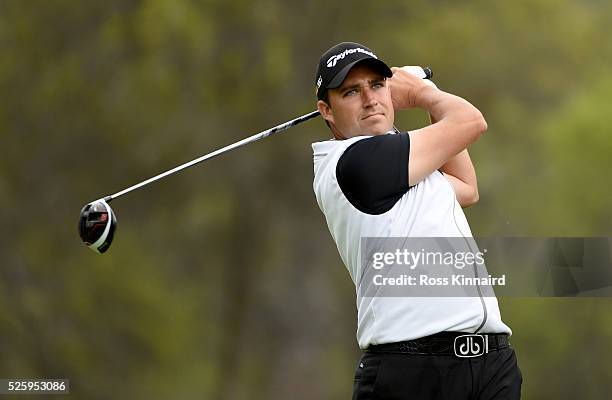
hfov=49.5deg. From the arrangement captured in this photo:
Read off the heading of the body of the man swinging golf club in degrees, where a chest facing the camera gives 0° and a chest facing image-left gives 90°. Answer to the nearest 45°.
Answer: approximately 315°
